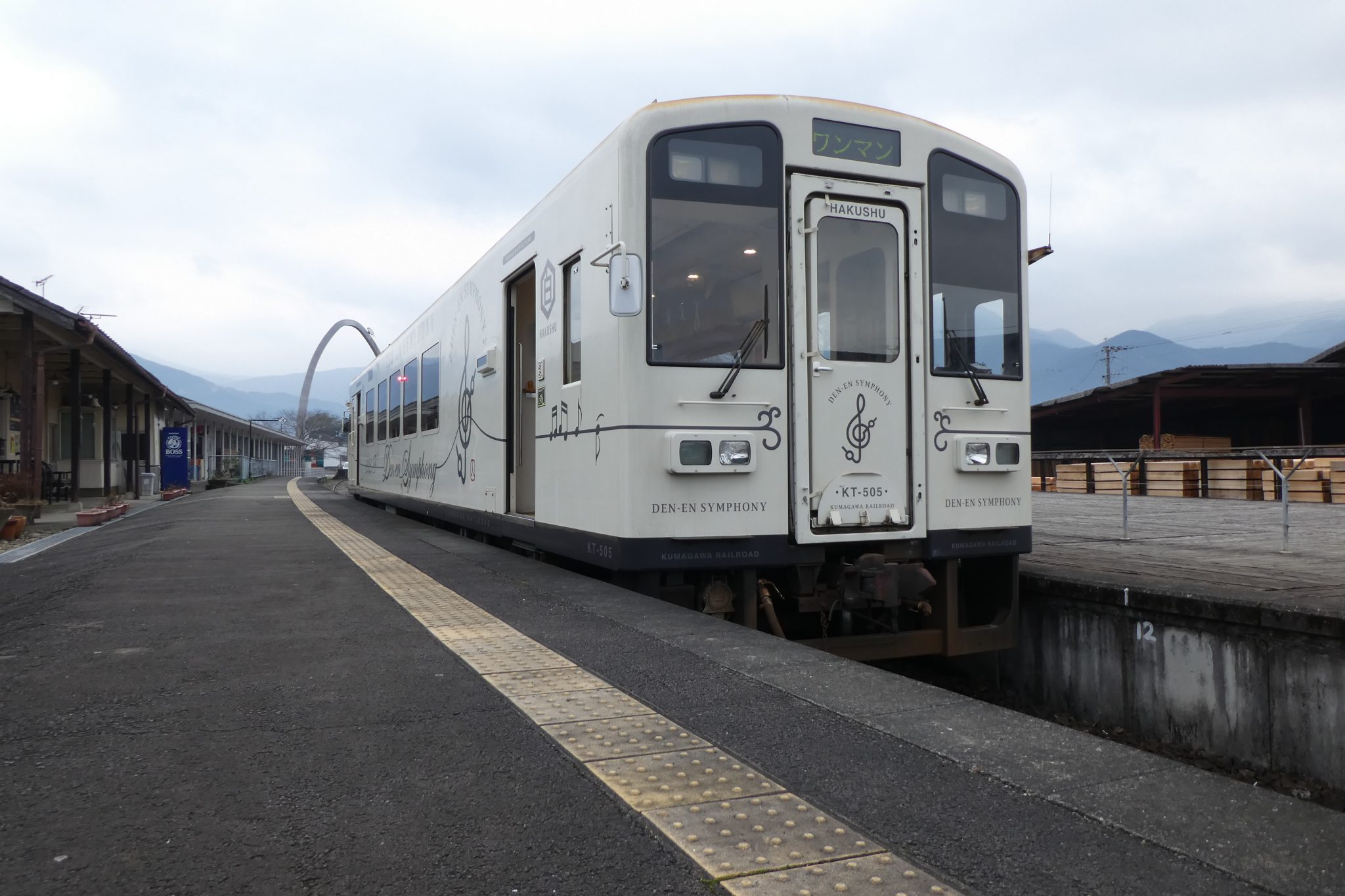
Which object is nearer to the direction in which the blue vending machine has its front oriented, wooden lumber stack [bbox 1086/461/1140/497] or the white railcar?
the white railcar

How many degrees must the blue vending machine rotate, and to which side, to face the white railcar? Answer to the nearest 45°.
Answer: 0° — it already faces it

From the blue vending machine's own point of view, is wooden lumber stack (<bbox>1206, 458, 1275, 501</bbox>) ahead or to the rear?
ahead

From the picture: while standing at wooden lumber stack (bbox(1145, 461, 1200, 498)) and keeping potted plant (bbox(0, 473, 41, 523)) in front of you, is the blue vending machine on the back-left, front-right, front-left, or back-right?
front-right

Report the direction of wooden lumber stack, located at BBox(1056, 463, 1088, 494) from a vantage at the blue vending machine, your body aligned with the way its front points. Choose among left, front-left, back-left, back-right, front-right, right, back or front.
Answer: front-left

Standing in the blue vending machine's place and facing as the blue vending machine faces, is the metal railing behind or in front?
in front

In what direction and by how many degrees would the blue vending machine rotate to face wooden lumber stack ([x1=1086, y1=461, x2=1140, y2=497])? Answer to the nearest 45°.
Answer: approximately 45° to its left

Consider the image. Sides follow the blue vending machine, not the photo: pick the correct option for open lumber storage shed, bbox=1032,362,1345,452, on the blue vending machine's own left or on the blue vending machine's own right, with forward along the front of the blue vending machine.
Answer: on the blue vending machine's own left

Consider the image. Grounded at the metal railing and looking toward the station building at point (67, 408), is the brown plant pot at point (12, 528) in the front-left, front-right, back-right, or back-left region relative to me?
front-left

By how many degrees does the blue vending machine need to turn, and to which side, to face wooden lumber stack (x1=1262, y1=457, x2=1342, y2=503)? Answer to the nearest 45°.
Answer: approximately 45° to its left
